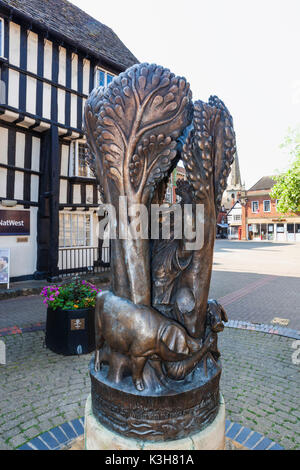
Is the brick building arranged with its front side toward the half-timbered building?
yes

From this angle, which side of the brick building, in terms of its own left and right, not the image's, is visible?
front

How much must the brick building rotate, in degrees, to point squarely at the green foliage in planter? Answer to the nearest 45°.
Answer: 0° — it already faces it

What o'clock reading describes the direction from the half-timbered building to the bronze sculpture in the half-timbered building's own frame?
The bronze sculpture is roughly at 1 o'clock from the half-timbered building.

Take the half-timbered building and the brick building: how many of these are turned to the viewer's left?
0

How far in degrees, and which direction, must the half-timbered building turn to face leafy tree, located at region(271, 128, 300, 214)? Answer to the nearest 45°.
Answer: approximately 45° to its left

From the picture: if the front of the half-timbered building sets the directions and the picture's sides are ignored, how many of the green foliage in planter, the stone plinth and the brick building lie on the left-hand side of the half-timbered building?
1

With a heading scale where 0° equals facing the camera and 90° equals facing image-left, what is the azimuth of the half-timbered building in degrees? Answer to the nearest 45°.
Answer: approximately 315°

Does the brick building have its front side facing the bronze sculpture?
yes

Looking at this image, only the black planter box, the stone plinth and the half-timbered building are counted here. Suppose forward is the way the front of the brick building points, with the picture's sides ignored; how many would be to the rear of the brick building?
0

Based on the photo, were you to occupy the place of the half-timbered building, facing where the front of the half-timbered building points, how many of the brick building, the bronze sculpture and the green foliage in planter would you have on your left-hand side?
1

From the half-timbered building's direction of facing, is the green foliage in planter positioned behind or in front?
in front

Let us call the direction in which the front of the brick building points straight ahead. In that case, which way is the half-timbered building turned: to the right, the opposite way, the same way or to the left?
to the left

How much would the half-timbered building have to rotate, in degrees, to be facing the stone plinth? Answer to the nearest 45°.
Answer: approximately 45° to its right

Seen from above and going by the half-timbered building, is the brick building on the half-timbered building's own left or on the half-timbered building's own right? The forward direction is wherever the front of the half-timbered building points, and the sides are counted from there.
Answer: on the half-timbered building's own left

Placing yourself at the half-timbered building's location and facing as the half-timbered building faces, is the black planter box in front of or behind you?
in front
